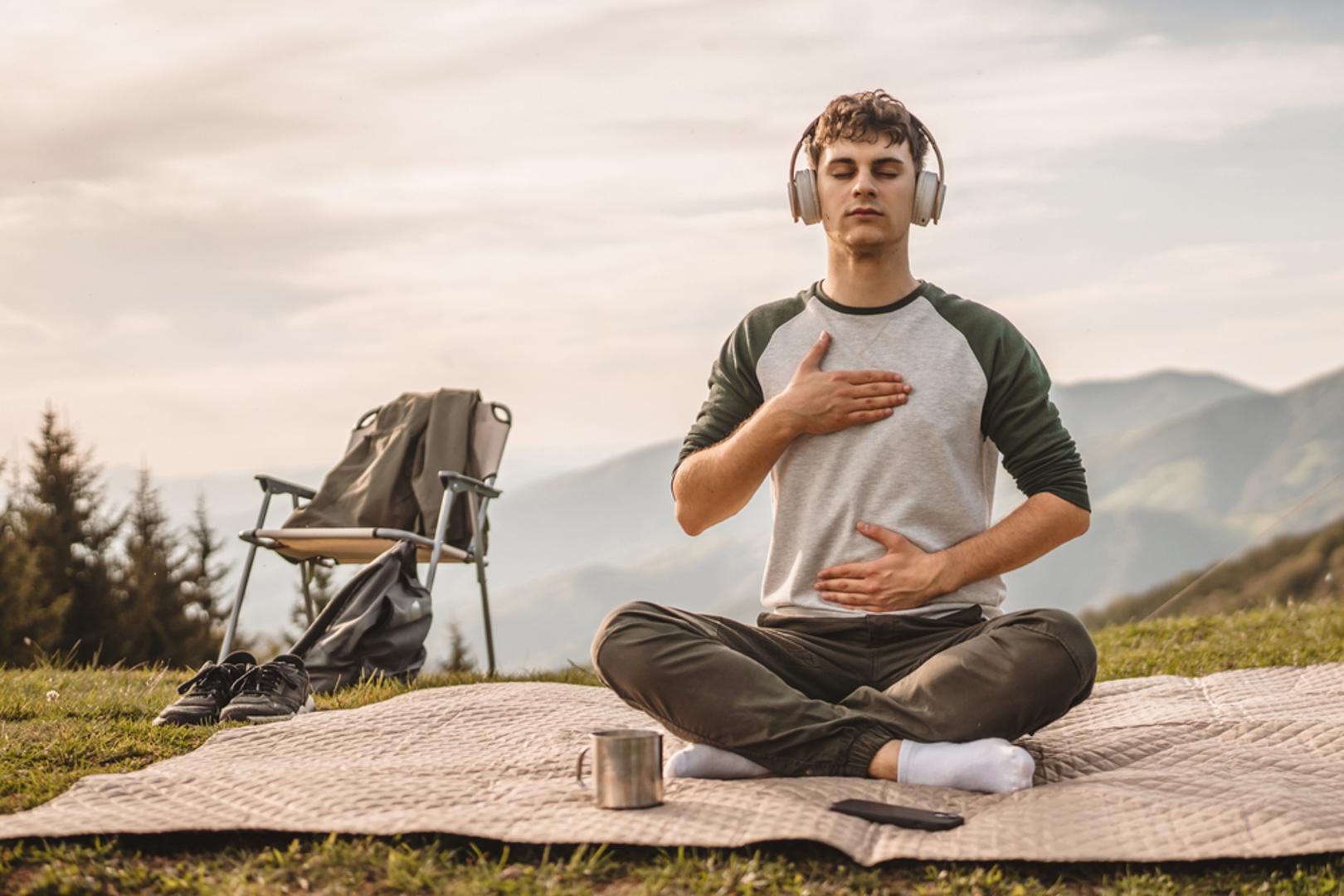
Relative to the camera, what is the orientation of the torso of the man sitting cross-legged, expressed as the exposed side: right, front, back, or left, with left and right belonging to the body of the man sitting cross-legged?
front

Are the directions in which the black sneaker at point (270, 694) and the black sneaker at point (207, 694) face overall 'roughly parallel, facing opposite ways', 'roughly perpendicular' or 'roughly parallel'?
roughly parallel

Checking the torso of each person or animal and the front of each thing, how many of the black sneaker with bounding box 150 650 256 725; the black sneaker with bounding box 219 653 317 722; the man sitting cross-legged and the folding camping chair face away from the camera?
0

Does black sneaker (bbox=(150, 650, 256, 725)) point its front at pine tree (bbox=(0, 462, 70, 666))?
no

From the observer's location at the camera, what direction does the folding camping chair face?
facing the viewer and to the left of the viewer

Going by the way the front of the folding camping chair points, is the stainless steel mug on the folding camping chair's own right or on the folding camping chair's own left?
on the folding camping chair's own left

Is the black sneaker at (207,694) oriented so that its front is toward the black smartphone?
no

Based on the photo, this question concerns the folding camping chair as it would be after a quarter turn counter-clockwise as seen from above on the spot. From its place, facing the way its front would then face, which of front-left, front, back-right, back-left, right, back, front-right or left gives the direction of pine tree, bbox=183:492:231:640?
back-left

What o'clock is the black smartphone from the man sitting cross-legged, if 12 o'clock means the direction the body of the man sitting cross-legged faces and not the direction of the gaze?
The black smartphone is roughly at 12 o'clock from the man sitting cross-legged.

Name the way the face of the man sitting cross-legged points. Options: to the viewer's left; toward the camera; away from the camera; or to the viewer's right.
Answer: toward the camera

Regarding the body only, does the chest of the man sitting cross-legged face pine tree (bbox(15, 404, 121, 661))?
no

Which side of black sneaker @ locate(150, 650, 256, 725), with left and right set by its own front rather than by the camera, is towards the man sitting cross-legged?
left

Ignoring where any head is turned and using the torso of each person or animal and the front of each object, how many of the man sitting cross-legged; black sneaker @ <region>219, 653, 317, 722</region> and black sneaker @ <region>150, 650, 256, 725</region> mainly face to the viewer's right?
0

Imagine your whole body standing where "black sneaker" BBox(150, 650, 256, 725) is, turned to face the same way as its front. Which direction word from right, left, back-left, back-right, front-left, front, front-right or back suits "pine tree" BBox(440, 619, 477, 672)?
back-right
